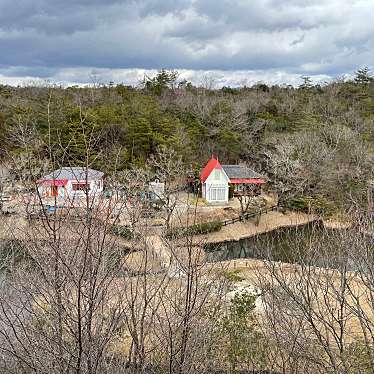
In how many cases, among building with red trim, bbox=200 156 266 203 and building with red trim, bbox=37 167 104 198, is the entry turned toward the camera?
2

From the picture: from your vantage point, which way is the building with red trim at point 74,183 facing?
toward the camera

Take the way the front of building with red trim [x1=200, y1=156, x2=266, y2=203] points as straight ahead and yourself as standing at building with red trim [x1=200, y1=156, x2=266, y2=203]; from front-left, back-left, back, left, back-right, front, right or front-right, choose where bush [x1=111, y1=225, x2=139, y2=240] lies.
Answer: front

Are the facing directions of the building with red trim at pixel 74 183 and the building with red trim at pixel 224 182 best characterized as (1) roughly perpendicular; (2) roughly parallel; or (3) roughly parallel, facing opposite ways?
roughly parallel
